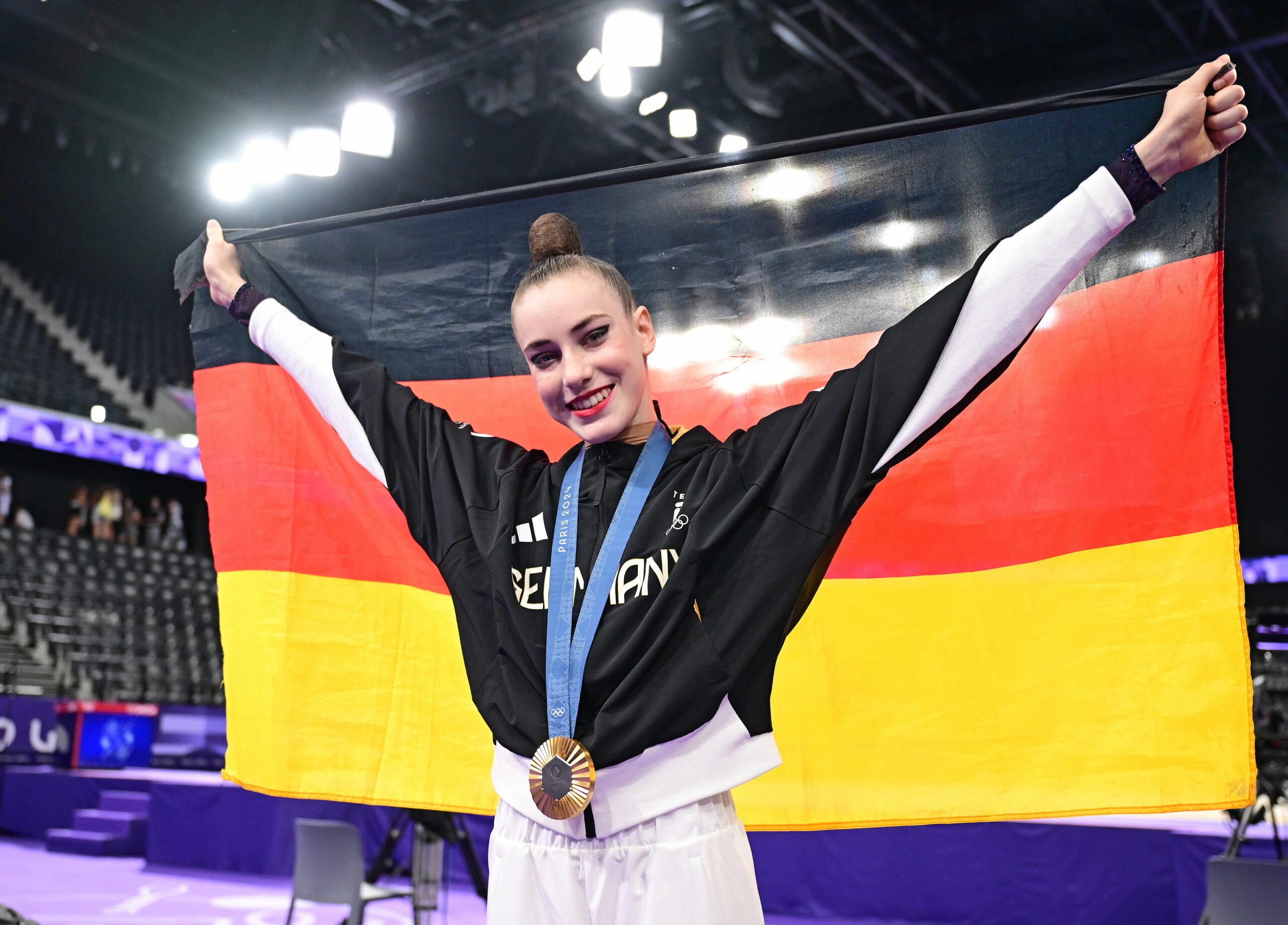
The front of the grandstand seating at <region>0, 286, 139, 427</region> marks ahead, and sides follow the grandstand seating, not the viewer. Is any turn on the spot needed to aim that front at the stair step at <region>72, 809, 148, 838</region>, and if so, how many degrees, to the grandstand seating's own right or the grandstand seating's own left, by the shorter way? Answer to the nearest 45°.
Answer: approximately 45° to the grandstand seating's own right

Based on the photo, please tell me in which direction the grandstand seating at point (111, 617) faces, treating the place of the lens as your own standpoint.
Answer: facing the viewer and to the right of the viewer

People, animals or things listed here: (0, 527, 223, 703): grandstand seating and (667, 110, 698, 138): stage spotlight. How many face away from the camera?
0

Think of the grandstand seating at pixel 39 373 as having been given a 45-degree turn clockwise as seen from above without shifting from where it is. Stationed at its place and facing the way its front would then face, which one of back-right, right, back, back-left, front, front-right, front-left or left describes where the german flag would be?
front

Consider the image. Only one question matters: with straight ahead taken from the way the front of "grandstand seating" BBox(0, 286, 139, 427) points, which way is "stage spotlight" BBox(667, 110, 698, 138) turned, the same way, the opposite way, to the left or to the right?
to the right

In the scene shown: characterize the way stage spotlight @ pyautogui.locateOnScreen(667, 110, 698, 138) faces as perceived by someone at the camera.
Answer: facing the viewer

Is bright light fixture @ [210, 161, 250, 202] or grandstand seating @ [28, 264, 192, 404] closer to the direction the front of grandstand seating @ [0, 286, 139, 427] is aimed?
the bright light fixture
